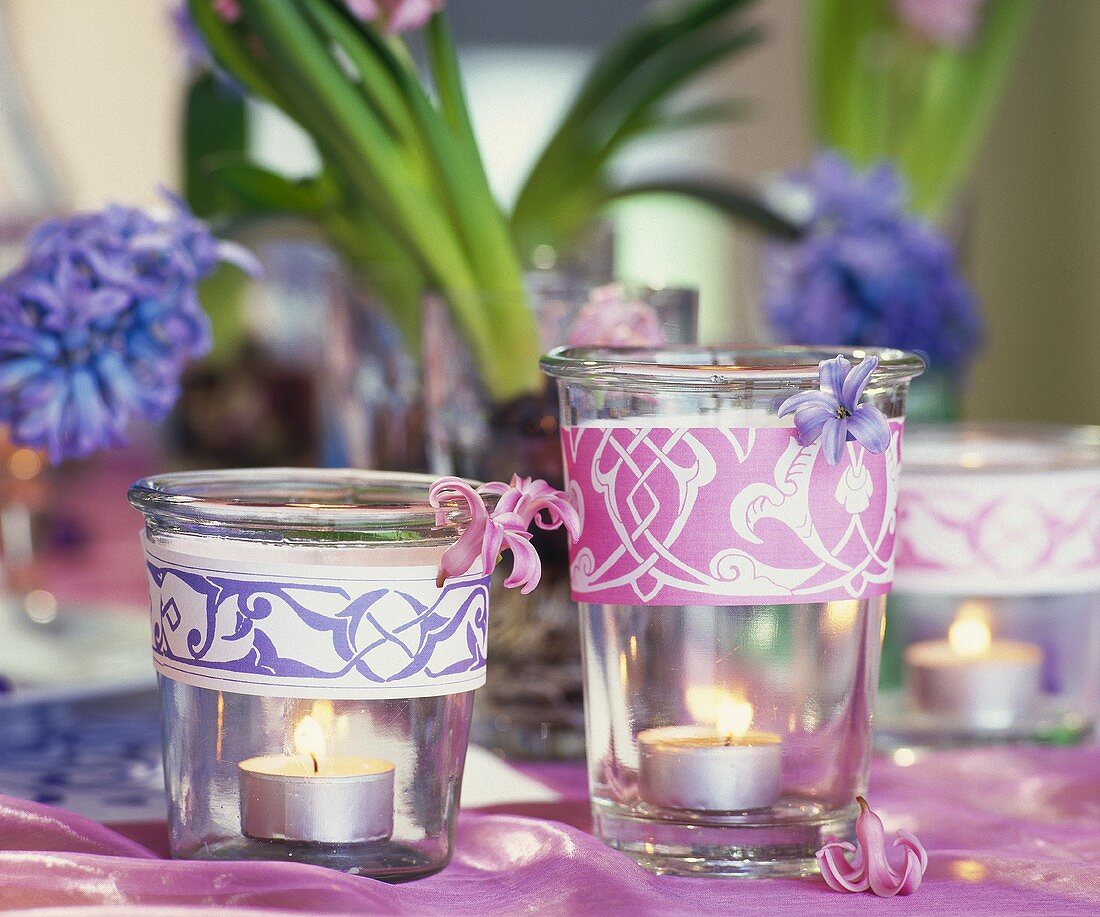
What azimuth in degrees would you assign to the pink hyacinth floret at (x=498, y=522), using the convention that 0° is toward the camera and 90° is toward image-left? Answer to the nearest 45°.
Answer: approximately 315°
